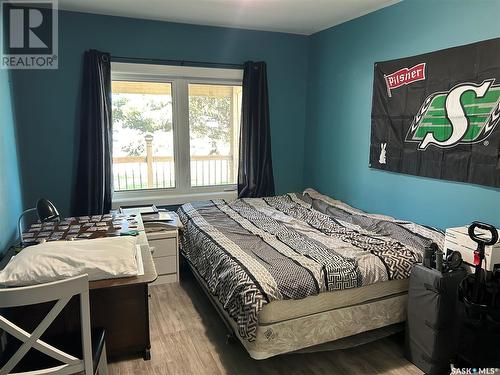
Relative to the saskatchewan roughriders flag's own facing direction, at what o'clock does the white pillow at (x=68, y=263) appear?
The white pillow is roughly at 12 o'clock from the saskatchewan roughriders flag.

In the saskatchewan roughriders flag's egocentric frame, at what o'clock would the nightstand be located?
The nightstand is roughly at 1 o'clock from the saskatchewan roughriders flag.

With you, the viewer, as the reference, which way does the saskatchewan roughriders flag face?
facing the viewer and to the left of the viewer

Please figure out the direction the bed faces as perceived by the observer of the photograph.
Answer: facing the viewer and to the right of the viewer

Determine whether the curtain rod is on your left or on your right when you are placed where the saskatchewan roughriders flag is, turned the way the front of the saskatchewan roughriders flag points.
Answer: on your right

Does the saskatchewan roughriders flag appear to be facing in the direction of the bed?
yes

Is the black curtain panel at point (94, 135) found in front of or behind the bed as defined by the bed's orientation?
behind

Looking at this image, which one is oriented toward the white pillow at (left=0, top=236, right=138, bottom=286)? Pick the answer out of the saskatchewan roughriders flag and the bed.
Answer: the saskatchewan roughriders flag

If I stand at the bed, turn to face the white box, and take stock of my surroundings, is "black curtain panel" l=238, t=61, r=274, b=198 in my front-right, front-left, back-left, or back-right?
back-left

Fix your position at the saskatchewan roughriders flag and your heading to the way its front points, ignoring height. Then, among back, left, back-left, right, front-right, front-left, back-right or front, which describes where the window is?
front-right

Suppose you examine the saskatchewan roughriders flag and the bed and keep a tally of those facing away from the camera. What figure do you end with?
0
